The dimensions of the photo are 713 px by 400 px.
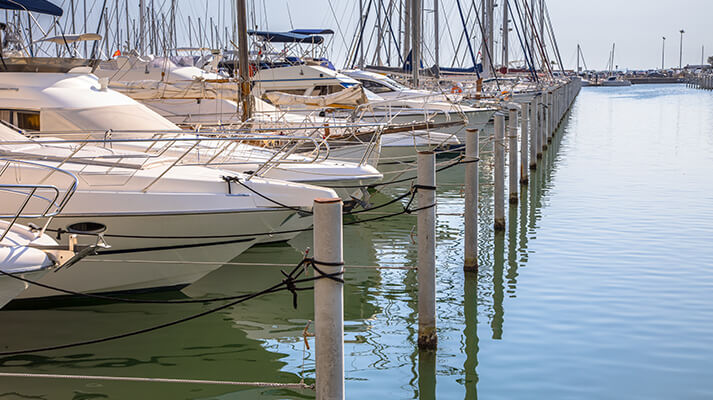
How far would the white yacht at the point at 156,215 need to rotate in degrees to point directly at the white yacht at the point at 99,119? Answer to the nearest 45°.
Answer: approximately 90° to its left

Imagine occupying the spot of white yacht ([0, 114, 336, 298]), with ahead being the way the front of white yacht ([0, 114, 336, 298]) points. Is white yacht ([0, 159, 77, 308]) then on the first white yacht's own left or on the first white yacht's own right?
on the first white yacht's own right

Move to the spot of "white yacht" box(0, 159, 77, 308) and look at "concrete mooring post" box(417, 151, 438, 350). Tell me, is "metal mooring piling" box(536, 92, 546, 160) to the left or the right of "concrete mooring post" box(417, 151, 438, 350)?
left

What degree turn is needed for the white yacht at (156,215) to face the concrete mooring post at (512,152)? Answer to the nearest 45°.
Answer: approximately 45° to its left

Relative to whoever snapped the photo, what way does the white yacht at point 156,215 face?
facing to the right of the viewer

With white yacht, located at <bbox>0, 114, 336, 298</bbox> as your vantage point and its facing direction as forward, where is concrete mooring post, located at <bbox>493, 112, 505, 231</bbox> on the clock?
The concrete mooring post is roughly at 11 o'clock from the white yacht.

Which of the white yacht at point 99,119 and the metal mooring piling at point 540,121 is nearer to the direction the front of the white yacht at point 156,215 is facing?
the metal mooring piling

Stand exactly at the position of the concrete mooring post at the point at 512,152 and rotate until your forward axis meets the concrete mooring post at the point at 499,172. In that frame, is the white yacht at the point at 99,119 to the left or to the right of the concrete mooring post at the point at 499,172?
right

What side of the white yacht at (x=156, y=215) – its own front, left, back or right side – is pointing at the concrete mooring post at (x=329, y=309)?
right

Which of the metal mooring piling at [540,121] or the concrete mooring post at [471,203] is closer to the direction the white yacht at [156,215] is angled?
the concrete mooring post

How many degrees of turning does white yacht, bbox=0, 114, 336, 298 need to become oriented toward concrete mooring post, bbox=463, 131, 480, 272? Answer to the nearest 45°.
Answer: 0° — it already faces it

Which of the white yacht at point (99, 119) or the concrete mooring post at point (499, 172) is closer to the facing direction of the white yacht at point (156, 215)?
the concrete mooring post

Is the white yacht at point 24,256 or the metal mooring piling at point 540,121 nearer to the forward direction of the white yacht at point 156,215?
the metal mooring piling
